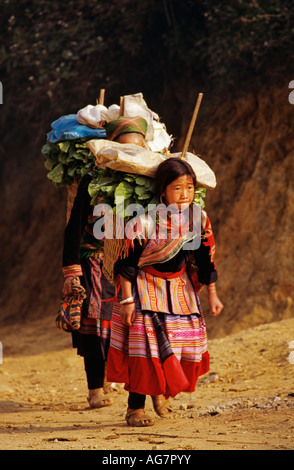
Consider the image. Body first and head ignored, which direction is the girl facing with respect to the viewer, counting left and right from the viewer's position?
facing the viewer and to the right of the viewer

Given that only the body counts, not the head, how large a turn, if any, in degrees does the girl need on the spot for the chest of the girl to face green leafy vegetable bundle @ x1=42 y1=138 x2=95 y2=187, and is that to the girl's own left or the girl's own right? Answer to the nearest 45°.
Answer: approximately 180°
